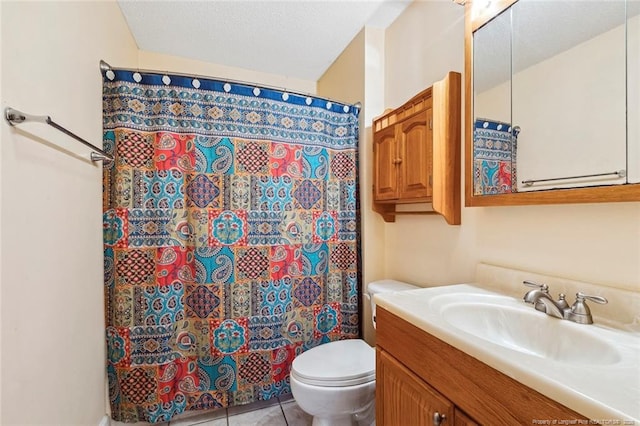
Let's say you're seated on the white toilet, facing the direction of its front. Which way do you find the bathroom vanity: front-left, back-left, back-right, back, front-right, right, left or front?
left

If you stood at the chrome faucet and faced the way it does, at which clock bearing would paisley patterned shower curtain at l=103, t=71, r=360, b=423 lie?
The paisley patterned shower curtain is roughly at 1 o'clock from the chrome faucet.

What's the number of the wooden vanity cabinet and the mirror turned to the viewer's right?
0

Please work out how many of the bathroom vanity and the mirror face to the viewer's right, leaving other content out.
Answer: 0

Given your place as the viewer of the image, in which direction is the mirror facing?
facing the viewer and to the left of the viewer

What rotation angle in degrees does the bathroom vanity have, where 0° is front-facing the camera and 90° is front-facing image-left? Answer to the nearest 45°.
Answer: approximately 45°

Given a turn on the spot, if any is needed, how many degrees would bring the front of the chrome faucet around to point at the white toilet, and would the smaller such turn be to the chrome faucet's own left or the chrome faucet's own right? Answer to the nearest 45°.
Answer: approximately 45° to the chrome faucet's own right

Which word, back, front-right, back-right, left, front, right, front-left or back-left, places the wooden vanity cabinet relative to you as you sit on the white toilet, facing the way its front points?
left
